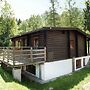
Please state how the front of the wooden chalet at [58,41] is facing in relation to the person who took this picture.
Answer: facing the viewer and to the left of the viewer
